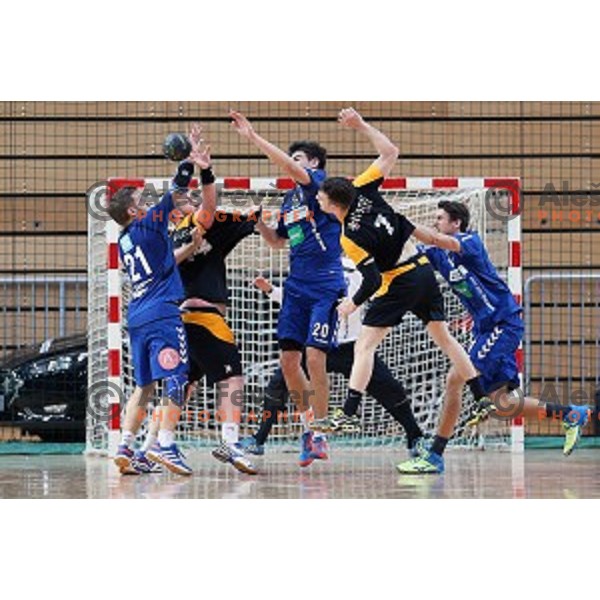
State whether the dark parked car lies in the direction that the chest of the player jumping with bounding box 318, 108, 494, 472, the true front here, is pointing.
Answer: yes

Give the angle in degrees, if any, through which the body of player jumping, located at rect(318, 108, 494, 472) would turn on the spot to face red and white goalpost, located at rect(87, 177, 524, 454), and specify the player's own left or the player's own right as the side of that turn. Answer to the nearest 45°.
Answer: approximately 45° to the player's own right

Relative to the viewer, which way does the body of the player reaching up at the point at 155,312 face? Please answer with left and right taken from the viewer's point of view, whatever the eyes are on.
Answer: facing away from the viewer and to the right of the viewer

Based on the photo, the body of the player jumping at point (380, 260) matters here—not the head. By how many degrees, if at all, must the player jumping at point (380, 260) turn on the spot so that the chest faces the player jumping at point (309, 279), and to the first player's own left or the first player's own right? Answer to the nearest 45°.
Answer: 0° — they already face them

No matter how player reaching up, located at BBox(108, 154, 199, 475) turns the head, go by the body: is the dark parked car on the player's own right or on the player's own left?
on the player's own left

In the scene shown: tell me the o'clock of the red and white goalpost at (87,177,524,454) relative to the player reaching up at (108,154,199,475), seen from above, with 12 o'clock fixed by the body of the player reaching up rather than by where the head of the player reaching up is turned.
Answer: The red and white goalpost is roughly at 11 o'clock from the player reaching up.

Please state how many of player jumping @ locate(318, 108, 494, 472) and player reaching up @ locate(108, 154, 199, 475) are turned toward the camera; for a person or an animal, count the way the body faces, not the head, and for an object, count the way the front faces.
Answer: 0

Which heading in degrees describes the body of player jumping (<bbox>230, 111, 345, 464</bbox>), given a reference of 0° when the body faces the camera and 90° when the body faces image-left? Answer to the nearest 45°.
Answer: approximately 45°

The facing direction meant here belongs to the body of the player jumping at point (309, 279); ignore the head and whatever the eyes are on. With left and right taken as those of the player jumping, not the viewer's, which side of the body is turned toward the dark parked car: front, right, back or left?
right
